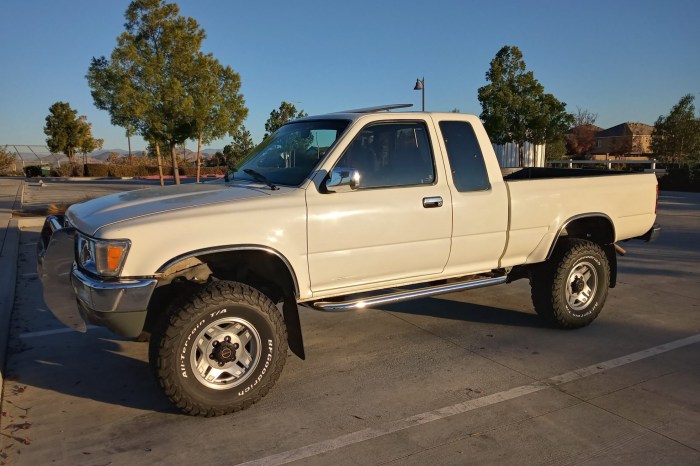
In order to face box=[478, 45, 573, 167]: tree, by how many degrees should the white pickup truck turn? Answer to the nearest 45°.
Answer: approximately 135° to its right

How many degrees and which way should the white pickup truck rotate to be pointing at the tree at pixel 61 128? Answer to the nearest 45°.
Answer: approximately 90° to its right

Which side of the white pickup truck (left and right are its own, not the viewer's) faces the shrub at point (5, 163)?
right

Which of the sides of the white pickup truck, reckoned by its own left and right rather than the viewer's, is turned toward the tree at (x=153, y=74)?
right

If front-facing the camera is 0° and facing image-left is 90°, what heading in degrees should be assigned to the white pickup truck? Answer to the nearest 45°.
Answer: approximately 45°

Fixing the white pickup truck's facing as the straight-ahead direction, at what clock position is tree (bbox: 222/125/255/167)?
The tree is roughly at 4 o'clock from the white pickup truck.

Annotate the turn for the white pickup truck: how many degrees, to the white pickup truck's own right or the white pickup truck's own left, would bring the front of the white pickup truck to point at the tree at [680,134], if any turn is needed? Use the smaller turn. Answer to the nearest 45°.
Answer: approximately 180°
